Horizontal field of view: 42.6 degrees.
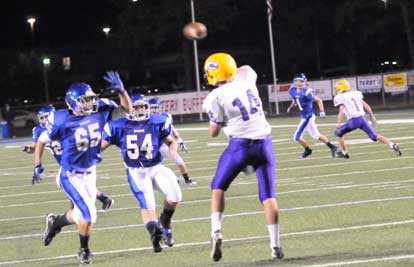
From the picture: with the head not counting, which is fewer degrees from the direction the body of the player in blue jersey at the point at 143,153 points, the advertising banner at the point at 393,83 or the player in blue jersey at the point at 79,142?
the player in blue jersey

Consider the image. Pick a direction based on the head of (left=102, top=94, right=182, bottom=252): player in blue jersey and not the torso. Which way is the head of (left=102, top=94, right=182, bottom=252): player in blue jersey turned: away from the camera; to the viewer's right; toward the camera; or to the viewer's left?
toward the camera

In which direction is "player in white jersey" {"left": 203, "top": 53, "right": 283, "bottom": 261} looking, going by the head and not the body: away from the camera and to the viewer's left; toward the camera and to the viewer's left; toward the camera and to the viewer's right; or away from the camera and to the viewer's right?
away from the camera and to the viewer's left

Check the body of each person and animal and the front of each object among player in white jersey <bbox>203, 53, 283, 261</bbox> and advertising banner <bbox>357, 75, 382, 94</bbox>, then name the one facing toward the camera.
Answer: the advertising banner

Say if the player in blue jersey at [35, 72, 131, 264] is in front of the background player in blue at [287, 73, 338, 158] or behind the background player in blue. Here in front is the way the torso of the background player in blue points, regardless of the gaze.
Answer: in front

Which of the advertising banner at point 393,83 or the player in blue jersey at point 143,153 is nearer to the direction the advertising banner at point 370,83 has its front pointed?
the player in blue jersey

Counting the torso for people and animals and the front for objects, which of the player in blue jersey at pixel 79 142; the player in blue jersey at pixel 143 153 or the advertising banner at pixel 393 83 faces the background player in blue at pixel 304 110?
the advertising banner

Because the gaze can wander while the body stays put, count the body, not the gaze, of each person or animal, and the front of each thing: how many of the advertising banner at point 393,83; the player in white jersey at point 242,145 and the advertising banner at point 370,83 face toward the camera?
2

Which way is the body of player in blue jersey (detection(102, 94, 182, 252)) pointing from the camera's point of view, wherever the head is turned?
toward the camera

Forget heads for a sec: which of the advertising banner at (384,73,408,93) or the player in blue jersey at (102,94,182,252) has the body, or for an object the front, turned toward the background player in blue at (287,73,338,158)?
the advertising banner

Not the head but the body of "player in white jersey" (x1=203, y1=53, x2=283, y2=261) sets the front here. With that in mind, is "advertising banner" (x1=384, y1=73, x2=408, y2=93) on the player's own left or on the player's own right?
on the player's own right

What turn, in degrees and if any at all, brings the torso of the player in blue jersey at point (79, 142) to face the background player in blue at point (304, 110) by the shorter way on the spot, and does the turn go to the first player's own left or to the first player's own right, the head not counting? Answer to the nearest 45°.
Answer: approximately 90° to the first player's own left

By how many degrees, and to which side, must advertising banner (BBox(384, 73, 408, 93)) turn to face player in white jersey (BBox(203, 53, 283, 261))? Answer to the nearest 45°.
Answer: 0° — it already faces them

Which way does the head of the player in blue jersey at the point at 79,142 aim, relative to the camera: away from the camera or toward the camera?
toward the camera

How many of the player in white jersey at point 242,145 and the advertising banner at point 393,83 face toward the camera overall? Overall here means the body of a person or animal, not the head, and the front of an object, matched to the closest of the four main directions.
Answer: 1

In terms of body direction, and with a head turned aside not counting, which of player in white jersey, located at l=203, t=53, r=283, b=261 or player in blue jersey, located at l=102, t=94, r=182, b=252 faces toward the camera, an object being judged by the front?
the player in blue jersey

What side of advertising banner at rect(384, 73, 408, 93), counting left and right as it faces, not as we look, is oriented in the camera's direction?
front
